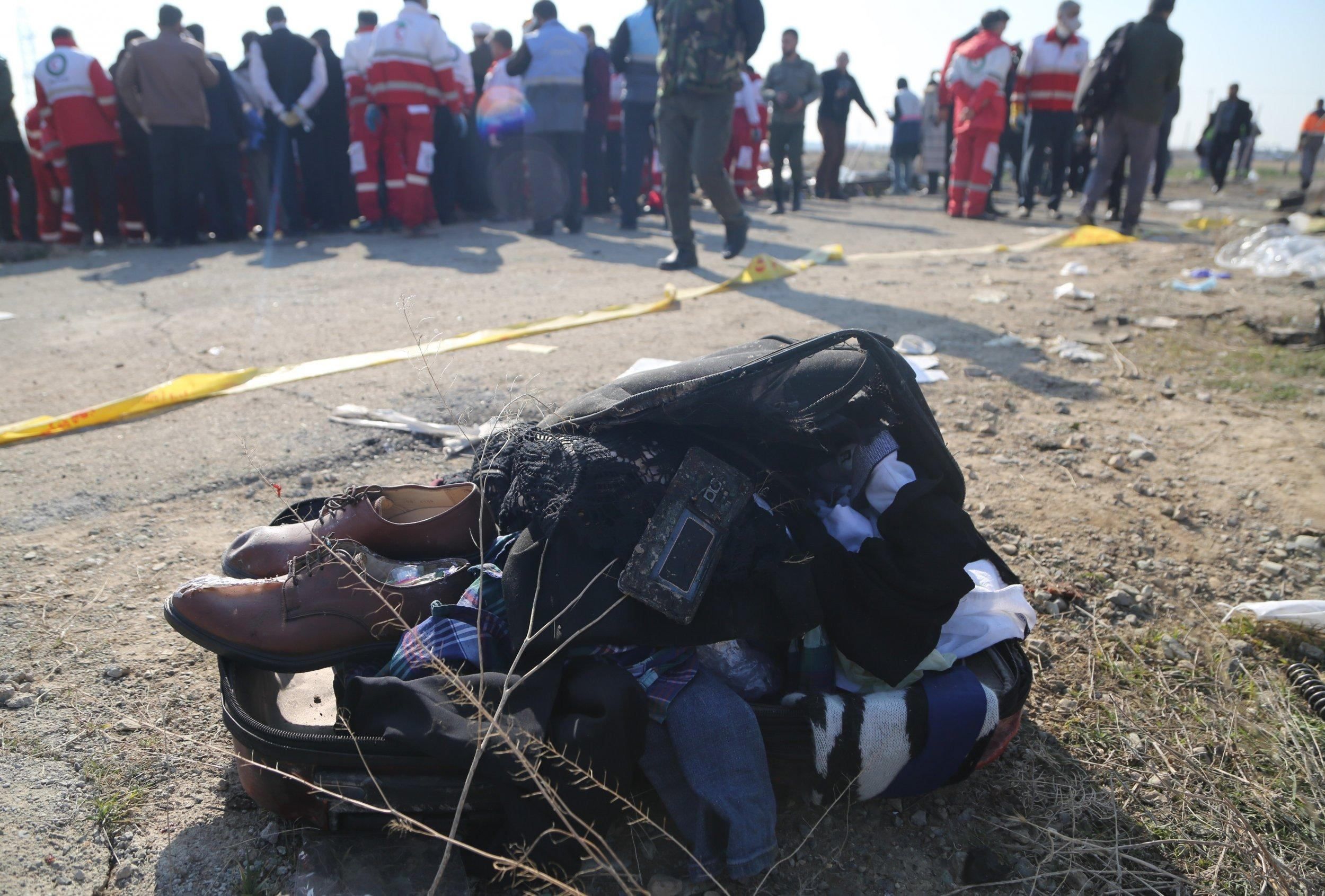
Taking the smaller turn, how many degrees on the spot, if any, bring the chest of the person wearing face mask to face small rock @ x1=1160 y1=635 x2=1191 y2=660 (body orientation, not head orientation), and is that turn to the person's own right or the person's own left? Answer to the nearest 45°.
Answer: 0° — they already face it

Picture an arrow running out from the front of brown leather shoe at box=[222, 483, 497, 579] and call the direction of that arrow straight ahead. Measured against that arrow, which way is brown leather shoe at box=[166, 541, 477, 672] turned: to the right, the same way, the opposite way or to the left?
the same way

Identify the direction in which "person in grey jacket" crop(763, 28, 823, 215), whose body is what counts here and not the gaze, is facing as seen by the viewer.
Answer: toward the camera

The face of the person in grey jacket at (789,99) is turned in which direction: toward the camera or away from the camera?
toward the camera

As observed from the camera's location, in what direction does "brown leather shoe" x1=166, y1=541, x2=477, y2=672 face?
facing to the left of the viewer

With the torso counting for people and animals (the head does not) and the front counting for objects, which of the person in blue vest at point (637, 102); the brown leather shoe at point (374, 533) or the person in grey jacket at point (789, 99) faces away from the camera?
the person in blue vest

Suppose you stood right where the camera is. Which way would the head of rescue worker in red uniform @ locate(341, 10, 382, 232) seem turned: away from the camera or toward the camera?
away from the camera

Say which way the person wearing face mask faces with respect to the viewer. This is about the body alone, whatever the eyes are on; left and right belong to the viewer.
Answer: facing the viewer

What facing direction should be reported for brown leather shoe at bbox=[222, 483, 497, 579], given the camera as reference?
facing to the left of the viewer

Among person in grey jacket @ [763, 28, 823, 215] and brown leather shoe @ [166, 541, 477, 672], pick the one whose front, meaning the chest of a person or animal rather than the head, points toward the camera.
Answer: the person in grey jacket

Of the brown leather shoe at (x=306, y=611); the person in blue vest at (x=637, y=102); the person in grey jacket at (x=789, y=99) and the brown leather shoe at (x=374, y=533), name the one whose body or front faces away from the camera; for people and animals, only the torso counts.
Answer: the person in blue vest

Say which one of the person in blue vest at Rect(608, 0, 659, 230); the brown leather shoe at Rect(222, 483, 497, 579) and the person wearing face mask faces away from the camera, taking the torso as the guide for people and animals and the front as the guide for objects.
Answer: the person in blue vest

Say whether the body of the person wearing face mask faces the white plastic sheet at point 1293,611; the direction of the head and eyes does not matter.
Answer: yes
